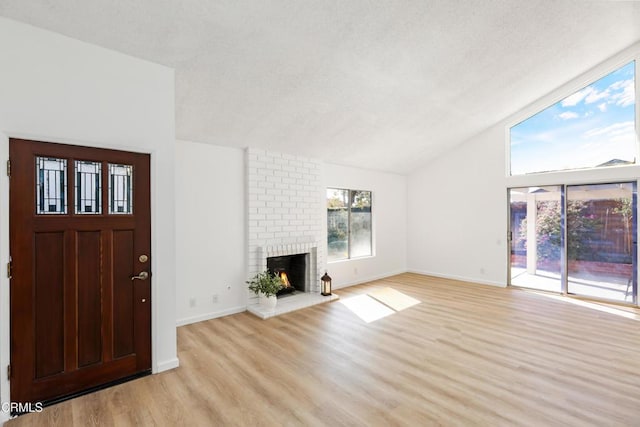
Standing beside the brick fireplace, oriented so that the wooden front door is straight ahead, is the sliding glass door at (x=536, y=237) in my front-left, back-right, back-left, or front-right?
back-left

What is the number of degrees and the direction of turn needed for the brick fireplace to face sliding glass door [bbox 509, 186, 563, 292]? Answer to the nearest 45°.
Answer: approximately 45° to its left

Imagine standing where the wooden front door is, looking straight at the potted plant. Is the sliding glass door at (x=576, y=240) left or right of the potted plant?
right

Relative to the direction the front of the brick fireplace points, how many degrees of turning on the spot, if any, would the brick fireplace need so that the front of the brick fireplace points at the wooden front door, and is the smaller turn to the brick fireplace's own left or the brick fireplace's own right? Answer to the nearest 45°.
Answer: approximately 90° to the brick fireplace's own right

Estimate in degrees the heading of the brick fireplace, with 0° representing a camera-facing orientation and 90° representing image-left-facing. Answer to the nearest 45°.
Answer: approximately 315°

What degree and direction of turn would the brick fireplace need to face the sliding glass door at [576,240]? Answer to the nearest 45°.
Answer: approximately 45° to its left
